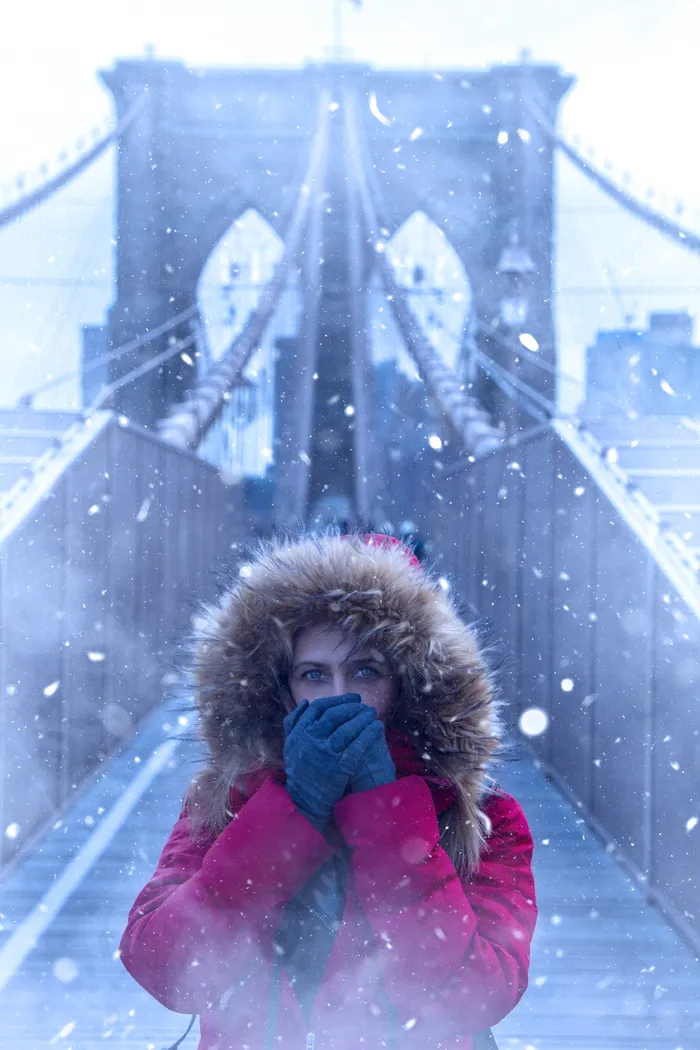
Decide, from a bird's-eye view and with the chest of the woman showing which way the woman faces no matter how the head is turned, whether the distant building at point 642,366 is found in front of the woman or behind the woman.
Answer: behind

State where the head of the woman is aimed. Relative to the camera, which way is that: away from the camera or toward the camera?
toward the camera

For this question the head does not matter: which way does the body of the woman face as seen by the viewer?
toward the camera
